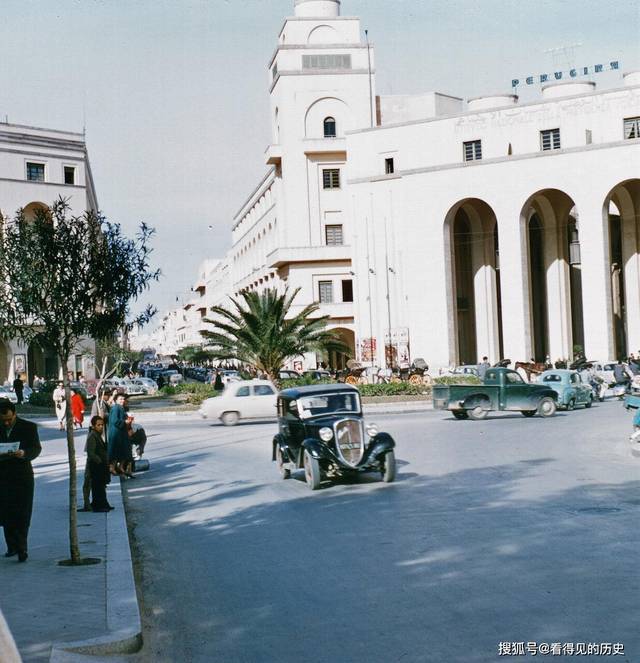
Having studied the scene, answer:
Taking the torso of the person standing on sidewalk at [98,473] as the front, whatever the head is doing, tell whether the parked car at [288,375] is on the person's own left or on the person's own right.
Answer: on the person's own left

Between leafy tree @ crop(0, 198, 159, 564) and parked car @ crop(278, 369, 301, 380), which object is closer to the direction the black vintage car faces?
the leafy tree

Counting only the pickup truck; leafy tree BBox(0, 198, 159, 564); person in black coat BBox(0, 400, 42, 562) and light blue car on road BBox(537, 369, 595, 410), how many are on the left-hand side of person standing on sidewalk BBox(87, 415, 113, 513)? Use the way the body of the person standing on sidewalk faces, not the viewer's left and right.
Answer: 2

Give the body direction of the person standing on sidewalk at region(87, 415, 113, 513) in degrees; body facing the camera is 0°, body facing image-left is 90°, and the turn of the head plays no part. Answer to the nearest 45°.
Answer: approximately 315°

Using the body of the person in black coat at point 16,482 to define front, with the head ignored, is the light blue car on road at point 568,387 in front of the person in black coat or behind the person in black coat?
behind

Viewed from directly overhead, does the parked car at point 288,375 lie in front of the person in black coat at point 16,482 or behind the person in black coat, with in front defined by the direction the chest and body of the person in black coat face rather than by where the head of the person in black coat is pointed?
behind
